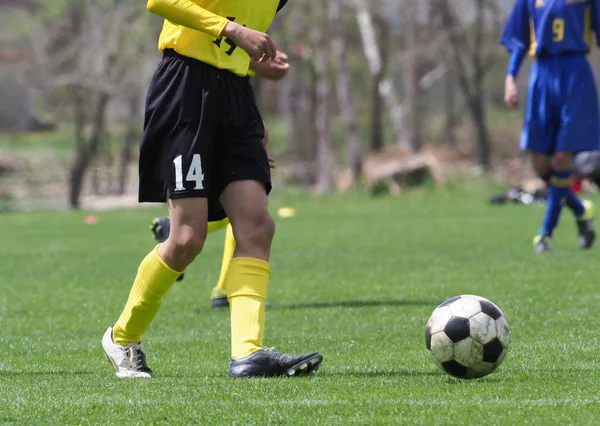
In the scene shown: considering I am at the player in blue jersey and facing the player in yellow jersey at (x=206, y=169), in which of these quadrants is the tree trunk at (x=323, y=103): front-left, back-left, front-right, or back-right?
back-right

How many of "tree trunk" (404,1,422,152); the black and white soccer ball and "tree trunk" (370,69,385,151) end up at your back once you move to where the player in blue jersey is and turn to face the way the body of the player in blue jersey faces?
2

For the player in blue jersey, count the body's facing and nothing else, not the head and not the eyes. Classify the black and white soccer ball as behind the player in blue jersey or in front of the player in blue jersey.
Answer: in front

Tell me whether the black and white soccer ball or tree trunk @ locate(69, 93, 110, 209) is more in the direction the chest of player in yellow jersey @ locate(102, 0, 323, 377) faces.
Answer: the black and white soccer ball

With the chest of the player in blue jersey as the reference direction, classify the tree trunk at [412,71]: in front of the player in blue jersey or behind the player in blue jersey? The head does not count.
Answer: behind

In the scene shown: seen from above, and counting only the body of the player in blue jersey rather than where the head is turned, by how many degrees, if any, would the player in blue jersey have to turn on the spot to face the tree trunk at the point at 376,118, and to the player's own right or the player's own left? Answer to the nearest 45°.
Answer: approximately 180°

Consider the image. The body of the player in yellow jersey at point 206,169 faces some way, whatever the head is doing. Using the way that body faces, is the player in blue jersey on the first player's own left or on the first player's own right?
on the first player's own left

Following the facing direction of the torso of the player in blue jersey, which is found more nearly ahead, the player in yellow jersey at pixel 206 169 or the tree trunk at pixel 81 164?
the player in yellow jersey

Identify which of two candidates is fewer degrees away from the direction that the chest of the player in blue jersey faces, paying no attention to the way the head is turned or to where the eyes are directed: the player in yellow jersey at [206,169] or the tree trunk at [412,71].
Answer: the player in yellow jersey

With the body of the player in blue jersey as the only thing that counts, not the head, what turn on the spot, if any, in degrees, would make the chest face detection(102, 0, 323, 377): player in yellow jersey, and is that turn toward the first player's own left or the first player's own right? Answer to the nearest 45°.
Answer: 0° — they already face them

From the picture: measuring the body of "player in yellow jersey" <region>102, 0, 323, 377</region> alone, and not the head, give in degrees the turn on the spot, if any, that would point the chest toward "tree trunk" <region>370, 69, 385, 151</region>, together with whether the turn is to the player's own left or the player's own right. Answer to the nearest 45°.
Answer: approximately 135° to the player's own left

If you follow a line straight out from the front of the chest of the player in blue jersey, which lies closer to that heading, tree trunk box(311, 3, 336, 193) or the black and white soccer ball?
the black and white soccer ball
